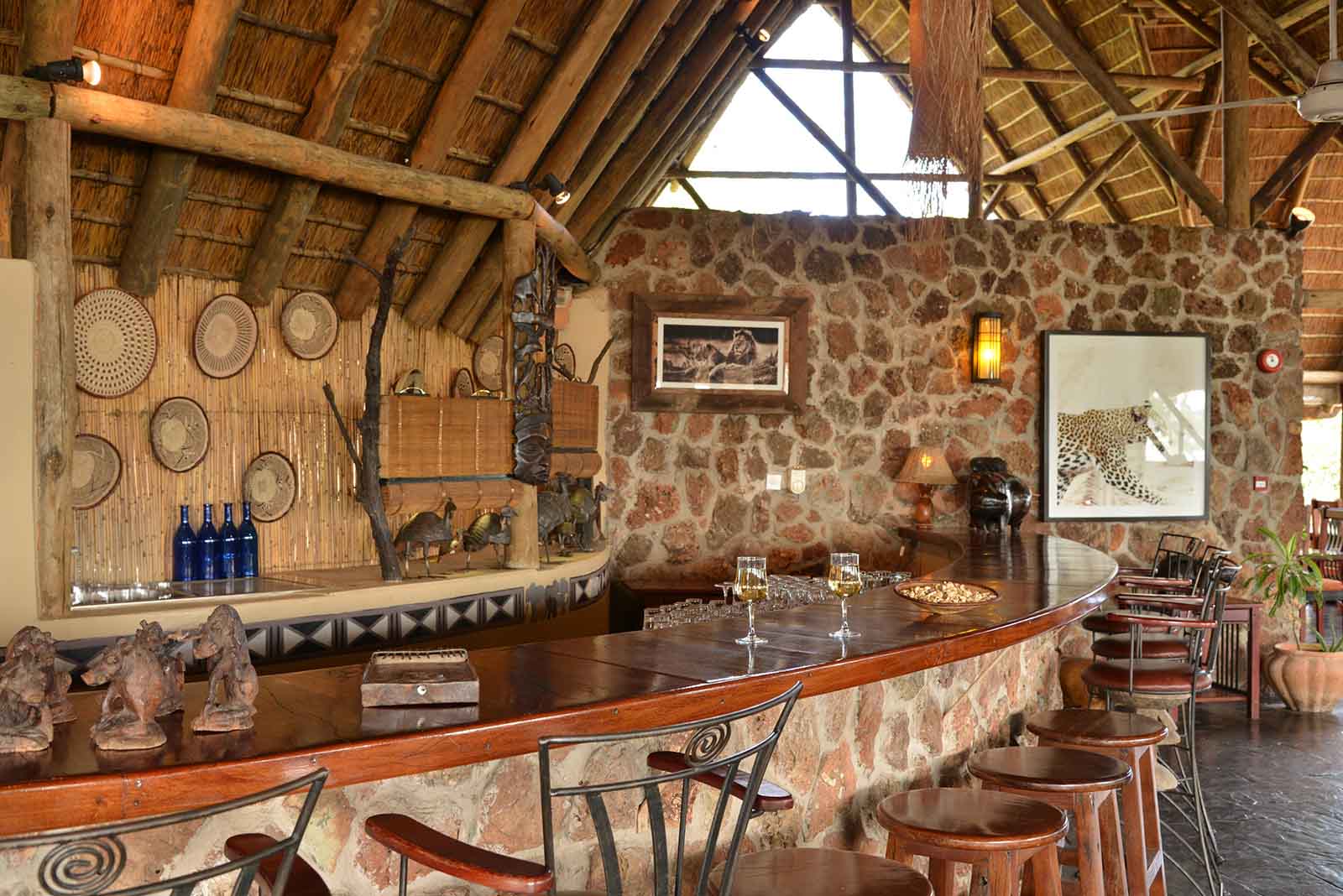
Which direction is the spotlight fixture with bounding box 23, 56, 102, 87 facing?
to the viewer's right

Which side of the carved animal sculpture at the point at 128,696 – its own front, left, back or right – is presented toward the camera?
left

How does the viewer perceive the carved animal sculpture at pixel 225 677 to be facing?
facing to the left of the viewer

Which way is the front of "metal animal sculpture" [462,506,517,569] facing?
to the viewer's right

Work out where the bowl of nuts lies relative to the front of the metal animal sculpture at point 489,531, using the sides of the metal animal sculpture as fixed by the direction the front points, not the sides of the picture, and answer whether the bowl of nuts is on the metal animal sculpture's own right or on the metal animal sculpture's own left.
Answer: on the metal animal sculpture's own right

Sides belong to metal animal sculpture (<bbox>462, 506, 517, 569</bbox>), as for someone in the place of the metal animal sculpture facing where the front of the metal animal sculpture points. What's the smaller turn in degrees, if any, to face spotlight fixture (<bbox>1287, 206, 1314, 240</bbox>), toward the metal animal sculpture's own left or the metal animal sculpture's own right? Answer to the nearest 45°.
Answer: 0° — it already faces it
